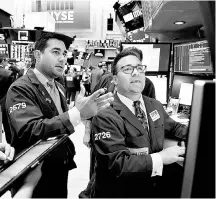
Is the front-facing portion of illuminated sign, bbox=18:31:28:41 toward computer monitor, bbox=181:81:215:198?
yes

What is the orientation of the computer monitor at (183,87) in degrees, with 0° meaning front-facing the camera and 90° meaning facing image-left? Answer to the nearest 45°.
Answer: approximately 45°

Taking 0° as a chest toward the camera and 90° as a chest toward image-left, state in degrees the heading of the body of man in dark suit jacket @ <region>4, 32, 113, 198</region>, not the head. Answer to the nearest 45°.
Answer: approximately 315°

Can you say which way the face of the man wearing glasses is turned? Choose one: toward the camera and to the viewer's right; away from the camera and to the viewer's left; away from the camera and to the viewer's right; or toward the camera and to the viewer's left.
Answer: toward the camera and to the viewer's right

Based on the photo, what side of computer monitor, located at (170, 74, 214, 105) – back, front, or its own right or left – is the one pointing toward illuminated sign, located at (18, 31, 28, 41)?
right

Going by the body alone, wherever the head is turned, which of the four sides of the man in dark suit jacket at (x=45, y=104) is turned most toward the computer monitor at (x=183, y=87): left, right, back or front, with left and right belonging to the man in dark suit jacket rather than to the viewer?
left

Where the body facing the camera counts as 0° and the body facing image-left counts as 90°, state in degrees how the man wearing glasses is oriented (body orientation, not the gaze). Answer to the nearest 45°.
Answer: approximately 315°

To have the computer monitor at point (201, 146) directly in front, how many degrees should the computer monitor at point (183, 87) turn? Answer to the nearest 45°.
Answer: approximately 45° to its left

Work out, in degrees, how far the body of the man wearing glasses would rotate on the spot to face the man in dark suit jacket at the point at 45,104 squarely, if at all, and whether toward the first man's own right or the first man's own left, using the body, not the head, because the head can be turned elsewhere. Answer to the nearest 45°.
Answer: approximately 135° to the first man's own right

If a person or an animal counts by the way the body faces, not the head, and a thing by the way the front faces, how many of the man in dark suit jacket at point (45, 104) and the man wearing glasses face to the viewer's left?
0

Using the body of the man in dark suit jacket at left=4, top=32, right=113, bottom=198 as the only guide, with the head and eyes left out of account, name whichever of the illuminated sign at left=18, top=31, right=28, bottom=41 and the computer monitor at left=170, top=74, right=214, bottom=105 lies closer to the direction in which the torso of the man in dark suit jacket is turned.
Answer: the computer monitor

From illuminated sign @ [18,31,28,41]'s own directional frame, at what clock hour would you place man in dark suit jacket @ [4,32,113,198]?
The man in dark suit jacket is roughly at 12 o'clock from the illuminated sign.

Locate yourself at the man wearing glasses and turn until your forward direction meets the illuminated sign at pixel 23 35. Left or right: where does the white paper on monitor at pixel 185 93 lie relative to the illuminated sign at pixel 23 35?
right
